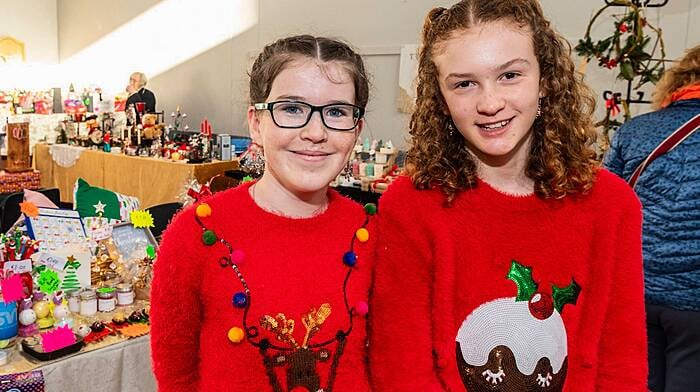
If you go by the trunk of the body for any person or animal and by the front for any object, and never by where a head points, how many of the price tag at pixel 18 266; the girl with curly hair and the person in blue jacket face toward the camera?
2

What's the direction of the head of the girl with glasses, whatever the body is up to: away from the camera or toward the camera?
toward the camera

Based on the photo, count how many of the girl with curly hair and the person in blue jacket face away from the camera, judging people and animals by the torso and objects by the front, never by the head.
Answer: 1

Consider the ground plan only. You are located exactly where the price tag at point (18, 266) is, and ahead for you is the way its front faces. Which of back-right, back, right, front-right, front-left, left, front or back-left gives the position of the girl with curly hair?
front-left

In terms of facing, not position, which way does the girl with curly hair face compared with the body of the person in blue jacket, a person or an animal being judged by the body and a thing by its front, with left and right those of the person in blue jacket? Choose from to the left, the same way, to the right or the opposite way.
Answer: the opposite way

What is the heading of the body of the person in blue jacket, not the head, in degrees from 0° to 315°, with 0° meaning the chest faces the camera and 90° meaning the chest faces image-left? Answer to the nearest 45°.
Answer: approximately 180°

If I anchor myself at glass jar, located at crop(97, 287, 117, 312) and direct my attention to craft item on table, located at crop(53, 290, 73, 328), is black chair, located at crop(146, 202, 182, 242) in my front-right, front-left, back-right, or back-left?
back-right

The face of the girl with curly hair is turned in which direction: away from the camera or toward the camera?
toward the camera

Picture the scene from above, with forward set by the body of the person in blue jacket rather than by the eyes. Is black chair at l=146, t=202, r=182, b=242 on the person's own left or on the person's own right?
on the person's own left

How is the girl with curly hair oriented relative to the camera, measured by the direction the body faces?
toward the camera

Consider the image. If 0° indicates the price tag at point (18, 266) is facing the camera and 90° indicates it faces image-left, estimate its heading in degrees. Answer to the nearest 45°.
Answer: approximately 0°

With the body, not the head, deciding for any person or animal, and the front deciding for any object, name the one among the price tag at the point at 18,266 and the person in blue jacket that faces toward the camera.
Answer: the price tag

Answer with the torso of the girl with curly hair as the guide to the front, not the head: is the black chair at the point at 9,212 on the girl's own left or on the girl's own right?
on the girl's own right

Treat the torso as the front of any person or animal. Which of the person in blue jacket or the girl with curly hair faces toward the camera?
the girl with curly hair
